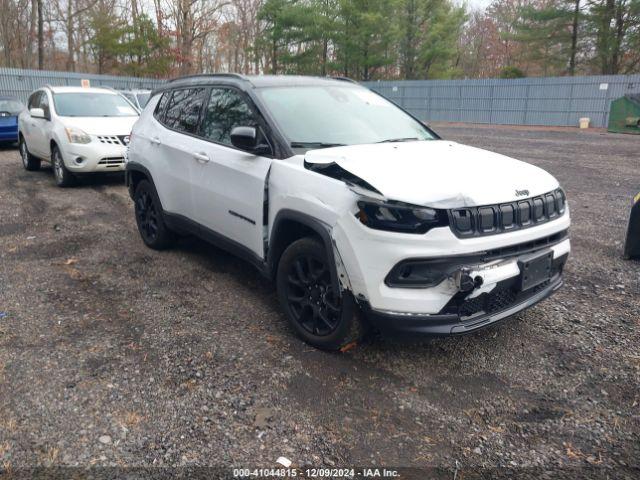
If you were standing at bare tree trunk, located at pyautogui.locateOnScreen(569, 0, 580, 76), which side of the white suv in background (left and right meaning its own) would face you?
left

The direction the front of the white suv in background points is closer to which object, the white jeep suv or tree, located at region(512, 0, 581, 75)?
the white jeep suv

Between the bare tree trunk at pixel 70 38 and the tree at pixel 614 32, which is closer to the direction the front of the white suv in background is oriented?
the tree

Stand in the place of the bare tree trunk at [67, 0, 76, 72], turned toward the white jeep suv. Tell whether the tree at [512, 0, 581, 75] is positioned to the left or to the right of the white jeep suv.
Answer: left

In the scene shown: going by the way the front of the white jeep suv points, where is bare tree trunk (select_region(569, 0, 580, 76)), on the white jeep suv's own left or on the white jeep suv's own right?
on the white jeep suv's own left

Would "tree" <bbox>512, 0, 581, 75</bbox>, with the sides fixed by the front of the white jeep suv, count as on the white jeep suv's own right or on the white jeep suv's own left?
on the white jeep suv's own left

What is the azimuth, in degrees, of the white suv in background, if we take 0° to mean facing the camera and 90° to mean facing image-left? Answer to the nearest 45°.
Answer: approximately 315°

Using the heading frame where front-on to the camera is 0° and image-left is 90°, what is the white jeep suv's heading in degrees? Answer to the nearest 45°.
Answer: approximately 315°

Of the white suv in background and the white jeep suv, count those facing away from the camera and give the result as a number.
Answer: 0

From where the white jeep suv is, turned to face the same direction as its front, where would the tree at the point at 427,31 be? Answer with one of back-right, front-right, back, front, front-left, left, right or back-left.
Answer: back-left

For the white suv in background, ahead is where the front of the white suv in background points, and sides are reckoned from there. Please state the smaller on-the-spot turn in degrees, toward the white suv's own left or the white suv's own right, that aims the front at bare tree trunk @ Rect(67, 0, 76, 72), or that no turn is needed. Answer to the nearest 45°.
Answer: approximately 135° to the white suv's own left
